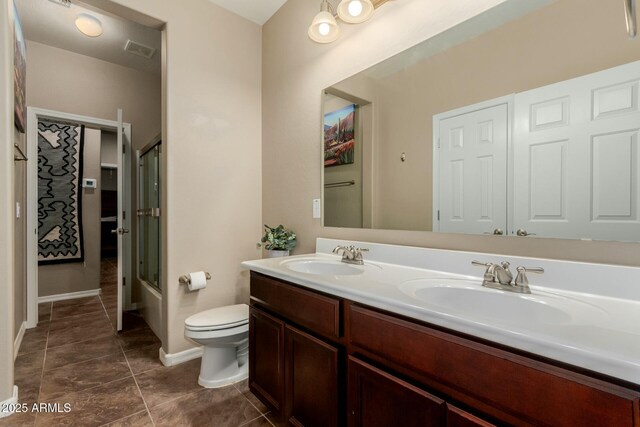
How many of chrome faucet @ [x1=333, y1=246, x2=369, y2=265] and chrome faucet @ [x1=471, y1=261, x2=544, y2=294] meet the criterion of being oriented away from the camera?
0

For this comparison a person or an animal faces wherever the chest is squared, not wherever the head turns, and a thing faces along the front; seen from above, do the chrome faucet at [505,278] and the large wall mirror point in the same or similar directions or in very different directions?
same or similar directions

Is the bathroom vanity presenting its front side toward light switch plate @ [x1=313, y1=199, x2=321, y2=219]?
no

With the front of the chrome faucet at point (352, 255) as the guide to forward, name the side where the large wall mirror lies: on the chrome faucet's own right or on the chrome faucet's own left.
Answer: on the chrome faucet's own left

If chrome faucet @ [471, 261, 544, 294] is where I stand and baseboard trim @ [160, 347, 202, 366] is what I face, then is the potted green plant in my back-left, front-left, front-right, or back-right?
front-right

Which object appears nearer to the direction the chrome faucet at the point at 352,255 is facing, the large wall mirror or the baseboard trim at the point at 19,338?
the baseboard trim

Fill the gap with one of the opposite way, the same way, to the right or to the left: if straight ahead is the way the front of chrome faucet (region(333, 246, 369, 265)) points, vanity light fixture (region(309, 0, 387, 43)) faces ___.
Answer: the same way

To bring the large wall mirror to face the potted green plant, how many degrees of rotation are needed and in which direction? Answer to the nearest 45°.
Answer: approximately 45° to its right

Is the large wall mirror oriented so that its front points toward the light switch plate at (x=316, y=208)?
no

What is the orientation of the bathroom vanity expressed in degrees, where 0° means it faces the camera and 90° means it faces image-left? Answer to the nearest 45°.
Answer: approximately 45°

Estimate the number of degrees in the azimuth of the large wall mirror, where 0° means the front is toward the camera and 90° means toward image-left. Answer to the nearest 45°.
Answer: approximately 45°

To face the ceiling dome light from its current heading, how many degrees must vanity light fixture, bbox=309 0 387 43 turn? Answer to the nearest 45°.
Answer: approximately 45° to its right

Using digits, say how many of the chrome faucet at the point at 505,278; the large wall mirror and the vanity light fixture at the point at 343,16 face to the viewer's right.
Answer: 0

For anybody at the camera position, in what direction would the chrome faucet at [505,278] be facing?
facing the viewer and to the left of the viewer
